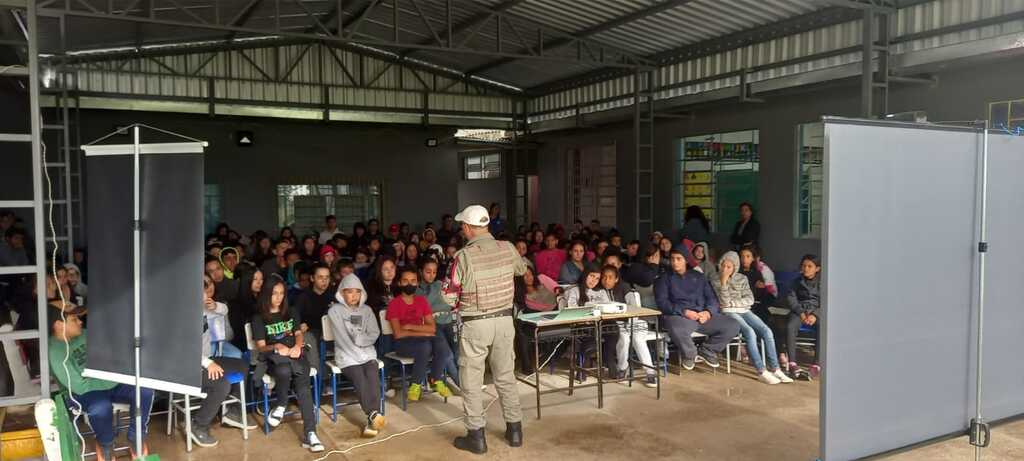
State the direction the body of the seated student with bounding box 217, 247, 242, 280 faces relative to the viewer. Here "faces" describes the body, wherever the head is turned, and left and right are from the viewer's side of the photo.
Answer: facing the viewer and to the right of the viewer

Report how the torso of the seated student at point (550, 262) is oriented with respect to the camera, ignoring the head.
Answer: toward the camera

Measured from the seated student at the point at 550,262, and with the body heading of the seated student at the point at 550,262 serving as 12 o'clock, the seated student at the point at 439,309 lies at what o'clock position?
the seated student at the point at 439,309 is roughly at 1 o'clock from the seated student at the point at 550,262.

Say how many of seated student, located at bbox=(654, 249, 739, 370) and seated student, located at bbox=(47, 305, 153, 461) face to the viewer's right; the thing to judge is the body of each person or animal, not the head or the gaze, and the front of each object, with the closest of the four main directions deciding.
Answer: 1

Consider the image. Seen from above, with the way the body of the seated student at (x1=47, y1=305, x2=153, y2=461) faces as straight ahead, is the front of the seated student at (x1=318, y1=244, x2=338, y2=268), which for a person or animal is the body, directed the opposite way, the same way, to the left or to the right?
to the right

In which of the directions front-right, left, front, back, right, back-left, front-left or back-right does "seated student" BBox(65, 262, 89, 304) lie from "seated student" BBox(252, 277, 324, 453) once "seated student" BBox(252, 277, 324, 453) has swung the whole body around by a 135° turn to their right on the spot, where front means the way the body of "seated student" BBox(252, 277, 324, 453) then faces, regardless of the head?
front-right

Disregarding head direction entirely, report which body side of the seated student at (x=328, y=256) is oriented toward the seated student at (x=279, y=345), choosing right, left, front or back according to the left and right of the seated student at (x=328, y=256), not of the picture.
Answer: front

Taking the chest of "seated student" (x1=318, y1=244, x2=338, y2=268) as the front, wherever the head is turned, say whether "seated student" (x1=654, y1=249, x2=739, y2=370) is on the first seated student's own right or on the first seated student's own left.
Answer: on the first seated student's own left

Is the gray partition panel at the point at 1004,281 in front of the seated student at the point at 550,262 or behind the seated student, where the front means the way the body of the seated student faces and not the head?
in front

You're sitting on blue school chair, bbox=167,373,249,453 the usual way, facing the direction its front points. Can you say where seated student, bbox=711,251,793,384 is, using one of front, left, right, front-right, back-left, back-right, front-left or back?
front-left

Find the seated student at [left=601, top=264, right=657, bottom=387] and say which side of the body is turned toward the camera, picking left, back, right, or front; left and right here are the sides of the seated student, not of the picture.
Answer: front

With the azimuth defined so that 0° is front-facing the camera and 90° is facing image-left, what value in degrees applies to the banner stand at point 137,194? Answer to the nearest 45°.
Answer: approximately 180°
